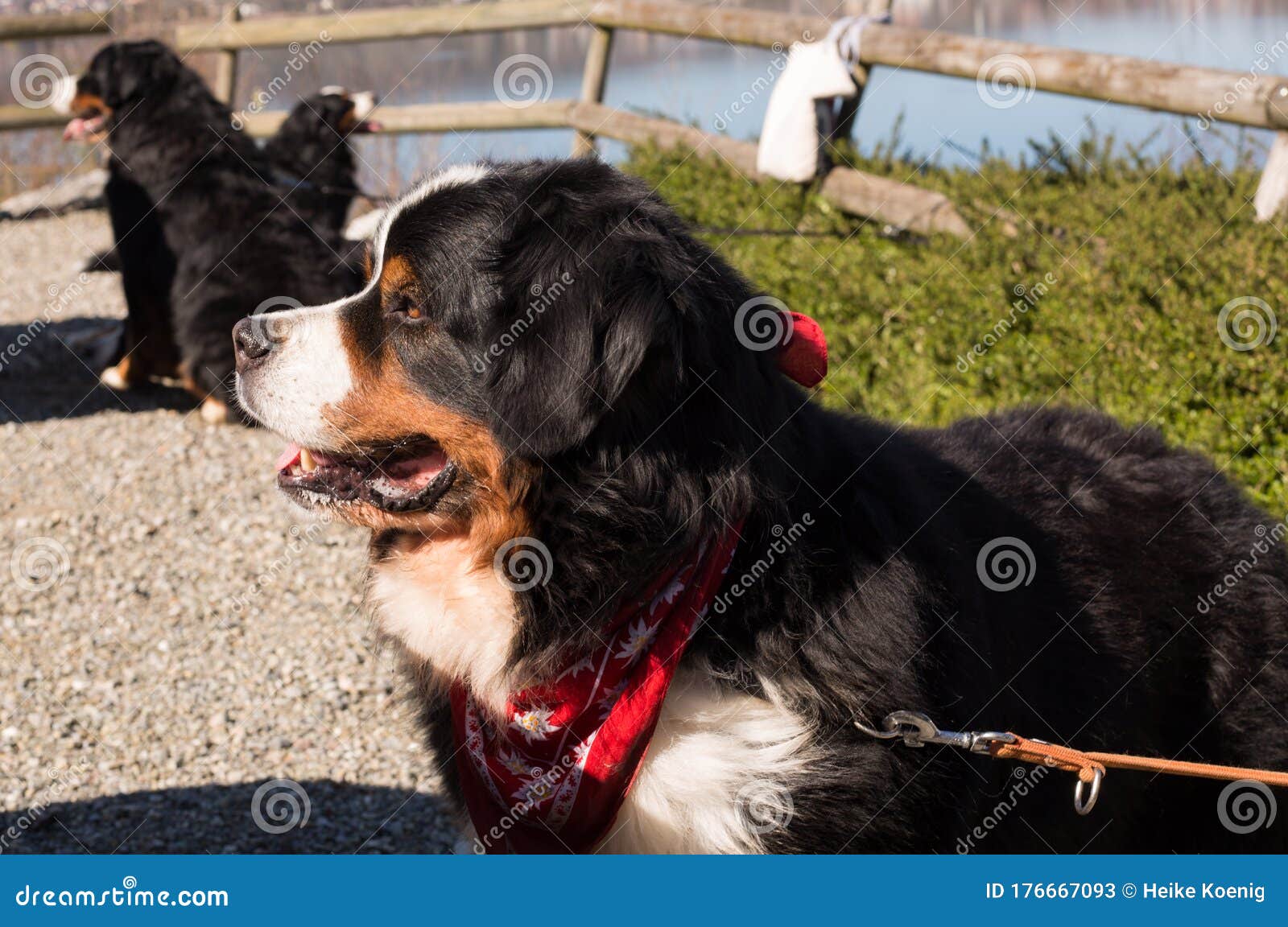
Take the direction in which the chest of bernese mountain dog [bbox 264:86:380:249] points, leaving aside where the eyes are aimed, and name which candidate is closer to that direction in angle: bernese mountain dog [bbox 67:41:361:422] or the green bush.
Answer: the green bush

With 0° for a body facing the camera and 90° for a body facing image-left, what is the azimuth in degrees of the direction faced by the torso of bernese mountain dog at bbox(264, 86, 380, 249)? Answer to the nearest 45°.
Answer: approximately 270°

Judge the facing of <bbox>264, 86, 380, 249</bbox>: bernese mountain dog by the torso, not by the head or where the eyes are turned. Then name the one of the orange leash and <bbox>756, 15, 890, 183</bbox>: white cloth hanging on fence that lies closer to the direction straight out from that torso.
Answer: the white cloth hanging on fence

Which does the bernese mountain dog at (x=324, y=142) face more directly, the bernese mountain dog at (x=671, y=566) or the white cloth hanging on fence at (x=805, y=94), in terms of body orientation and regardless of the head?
the white cloth hanging on fence

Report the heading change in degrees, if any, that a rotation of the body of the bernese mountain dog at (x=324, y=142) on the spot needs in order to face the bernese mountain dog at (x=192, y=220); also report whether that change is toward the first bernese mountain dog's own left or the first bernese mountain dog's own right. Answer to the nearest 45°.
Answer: approximately 135° to the first bernese mountain dog's own right

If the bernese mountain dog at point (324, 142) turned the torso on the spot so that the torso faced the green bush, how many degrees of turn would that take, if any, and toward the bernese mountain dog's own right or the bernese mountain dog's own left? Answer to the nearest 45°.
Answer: approximately 45° to the bernese mountain dog's own right

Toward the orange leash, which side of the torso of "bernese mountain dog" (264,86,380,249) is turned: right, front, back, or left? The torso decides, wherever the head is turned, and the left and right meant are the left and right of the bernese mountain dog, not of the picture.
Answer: right

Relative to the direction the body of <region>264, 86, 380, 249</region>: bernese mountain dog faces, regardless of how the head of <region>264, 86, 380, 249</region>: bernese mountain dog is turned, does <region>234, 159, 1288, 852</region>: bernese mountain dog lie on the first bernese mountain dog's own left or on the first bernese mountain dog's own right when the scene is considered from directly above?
on the first bernese mountain dog's own right

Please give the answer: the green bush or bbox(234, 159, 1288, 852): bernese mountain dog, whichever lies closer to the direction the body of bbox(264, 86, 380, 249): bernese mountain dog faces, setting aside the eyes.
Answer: the green bush
